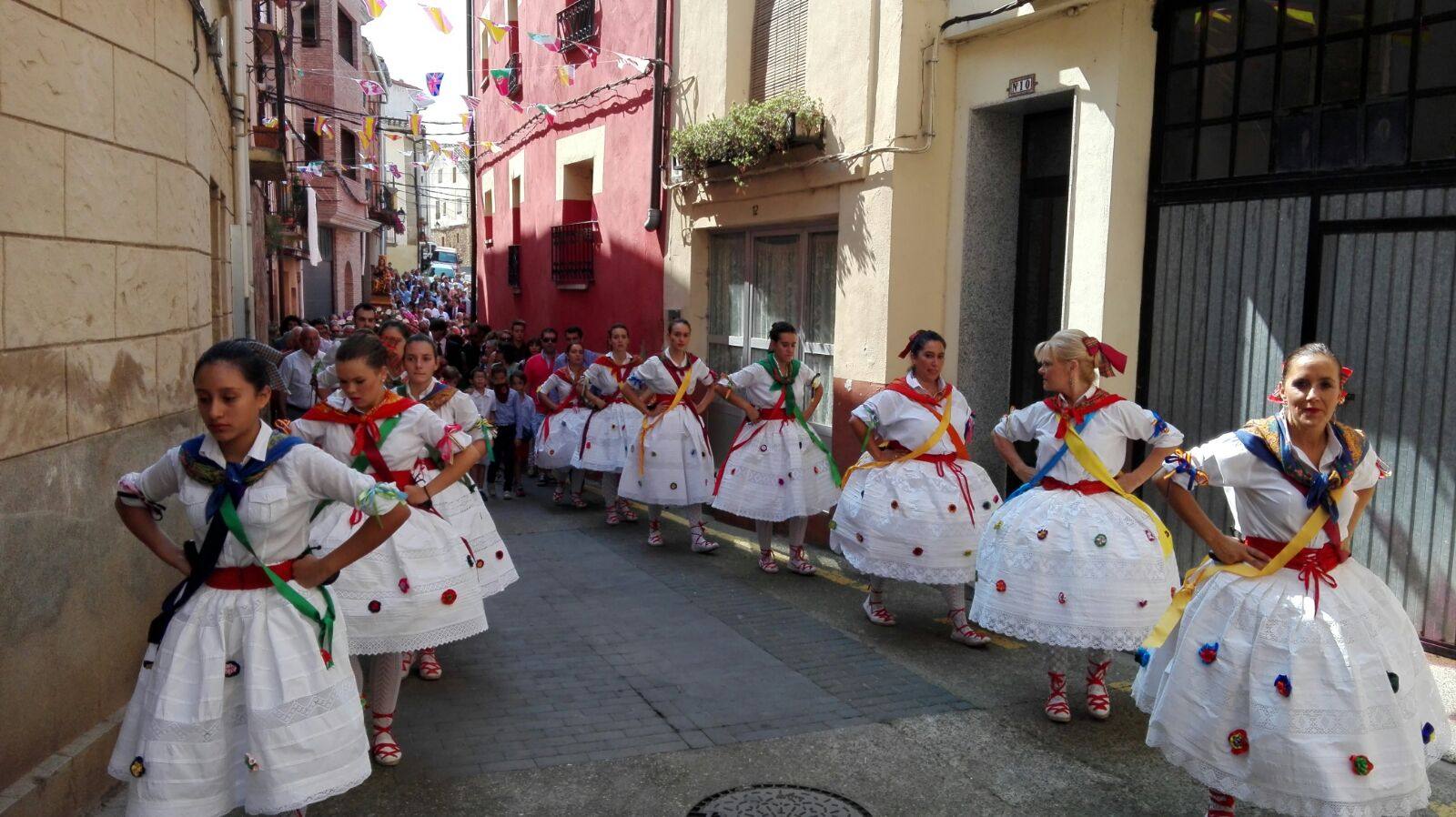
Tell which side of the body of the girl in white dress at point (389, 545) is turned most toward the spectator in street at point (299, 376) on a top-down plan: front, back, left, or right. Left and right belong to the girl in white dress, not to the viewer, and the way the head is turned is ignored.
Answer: back

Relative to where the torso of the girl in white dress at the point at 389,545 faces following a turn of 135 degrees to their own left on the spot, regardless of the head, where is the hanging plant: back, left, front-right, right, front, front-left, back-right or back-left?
front

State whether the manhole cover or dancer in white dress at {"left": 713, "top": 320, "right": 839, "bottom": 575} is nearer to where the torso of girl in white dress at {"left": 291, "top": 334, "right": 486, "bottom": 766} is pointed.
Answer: the manhole cover

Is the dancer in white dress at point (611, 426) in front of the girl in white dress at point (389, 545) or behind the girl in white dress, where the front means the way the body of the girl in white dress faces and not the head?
behind

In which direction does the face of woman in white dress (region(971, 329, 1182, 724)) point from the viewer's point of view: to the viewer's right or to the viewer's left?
to the viewer's left

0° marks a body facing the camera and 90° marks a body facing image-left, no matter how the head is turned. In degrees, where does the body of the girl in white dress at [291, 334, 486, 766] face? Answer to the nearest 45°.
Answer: approximately 0°

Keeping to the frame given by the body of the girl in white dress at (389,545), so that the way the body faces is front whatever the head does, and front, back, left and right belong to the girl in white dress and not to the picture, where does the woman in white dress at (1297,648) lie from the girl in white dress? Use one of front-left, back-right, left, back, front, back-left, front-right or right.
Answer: front-left

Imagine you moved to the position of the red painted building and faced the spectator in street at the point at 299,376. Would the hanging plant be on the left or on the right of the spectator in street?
left

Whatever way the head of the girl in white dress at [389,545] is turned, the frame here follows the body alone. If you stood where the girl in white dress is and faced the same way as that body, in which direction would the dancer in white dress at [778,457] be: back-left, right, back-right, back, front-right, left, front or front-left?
back-left

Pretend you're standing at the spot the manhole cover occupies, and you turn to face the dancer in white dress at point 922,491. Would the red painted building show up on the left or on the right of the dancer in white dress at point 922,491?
left
